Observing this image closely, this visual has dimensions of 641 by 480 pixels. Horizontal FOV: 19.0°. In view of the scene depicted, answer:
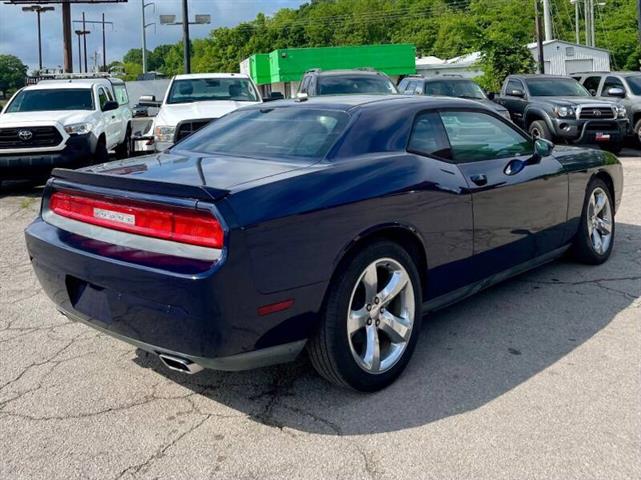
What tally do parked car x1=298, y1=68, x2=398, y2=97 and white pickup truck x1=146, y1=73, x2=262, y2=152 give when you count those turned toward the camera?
2

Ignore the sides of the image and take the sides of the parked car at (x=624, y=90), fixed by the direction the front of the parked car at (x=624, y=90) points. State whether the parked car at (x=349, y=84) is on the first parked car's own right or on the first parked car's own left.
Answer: on the first parked car's own right

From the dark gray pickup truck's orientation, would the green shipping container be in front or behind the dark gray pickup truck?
behind

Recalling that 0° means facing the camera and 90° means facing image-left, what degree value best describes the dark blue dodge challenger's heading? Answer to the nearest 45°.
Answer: approximately 225°

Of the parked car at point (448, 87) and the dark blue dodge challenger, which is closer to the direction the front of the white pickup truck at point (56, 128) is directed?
the dark blue dodge challenger

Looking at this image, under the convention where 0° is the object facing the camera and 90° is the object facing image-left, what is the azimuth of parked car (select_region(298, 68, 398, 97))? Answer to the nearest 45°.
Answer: approximately 0°

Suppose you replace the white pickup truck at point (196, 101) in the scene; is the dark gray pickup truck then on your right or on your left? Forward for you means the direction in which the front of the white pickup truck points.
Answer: on your left

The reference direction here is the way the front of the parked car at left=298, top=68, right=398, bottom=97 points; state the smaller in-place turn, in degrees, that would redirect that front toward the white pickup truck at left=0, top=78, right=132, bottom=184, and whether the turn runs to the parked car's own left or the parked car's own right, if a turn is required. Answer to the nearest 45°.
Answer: approximately 45° to the parked car's own right

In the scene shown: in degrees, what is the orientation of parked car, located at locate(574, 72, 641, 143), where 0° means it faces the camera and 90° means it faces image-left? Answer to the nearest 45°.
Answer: approximately 315°

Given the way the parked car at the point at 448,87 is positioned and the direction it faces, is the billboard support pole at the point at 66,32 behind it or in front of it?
behind
